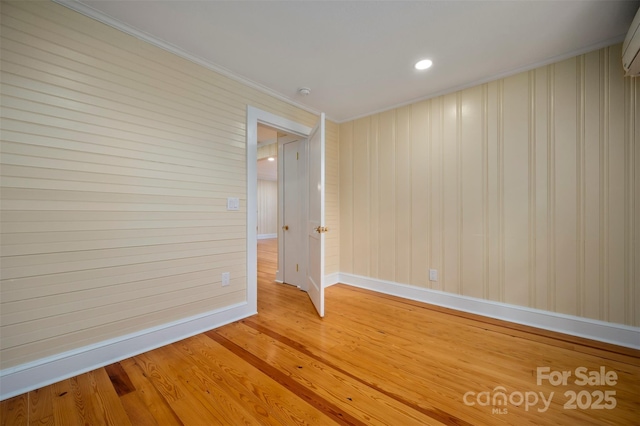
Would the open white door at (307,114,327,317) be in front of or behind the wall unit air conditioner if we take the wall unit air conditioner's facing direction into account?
in front

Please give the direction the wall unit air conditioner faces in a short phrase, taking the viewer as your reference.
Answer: facing to the left of the viewer
